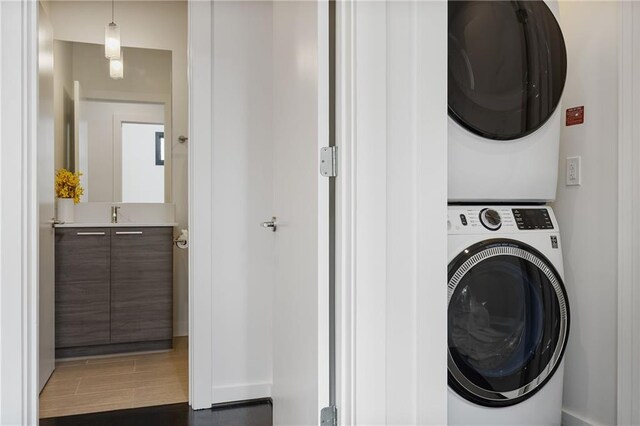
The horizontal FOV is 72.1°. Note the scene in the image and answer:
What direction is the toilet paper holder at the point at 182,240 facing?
to the viewer's left

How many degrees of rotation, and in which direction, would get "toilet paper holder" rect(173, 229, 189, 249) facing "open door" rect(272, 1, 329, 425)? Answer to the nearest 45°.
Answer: approximately 90° to its left

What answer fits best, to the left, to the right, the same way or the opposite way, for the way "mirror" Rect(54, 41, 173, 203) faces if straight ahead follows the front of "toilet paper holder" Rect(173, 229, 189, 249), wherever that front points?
to the left

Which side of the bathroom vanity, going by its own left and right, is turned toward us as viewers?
front

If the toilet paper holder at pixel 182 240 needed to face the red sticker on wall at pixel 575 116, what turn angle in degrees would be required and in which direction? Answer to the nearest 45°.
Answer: approximately 135° to its left

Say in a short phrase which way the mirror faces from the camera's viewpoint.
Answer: facing the viewer

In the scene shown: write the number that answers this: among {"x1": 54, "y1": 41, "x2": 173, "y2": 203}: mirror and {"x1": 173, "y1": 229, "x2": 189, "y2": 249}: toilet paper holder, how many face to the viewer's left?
1

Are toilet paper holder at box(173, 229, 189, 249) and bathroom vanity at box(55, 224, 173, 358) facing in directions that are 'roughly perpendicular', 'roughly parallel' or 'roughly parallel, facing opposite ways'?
roughly perpendicular

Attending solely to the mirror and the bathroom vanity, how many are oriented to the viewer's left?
0

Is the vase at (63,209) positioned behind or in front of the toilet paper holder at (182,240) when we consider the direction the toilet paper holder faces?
in front

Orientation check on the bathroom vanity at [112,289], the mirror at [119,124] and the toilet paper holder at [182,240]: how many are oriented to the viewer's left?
1

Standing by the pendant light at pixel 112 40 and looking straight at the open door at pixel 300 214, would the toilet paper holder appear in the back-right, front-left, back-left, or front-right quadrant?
front-left
